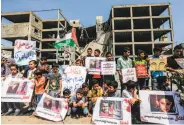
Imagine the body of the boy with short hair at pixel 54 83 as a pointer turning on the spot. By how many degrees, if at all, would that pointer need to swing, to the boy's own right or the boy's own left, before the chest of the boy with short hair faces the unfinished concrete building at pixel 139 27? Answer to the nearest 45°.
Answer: approximately 135° to the boy's own left

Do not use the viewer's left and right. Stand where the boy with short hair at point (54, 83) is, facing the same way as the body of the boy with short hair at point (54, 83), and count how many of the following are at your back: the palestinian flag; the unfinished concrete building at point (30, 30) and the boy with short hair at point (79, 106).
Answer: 2

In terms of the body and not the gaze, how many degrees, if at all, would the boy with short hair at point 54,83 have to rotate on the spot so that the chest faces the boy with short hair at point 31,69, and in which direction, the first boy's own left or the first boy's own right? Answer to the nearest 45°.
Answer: approximately 90° to the first boy's own right

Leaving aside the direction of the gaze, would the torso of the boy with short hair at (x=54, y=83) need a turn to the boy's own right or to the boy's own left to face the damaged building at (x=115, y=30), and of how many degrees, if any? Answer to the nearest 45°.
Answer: approximately 180°

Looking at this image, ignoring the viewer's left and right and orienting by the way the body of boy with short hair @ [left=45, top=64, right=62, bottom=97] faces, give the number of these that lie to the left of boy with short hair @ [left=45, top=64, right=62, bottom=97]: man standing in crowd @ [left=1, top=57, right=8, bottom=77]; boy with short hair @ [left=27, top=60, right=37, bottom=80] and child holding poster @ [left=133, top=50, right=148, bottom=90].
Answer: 1

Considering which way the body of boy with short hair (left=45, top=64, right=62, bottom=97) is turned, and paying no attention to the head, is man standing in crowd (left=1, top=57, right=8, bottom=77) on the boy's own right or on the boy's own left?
on the boy's own right

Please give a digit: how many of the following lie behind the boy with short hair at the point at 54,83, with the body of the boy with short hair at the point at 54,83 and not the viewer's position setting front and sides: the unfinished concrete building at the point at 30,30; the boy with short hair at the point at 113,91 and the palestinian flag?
2

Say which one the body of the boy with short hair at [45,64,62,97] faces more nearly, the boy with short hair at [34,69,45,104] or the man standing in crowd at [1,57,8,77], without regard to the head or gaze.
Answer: the boy with short hair

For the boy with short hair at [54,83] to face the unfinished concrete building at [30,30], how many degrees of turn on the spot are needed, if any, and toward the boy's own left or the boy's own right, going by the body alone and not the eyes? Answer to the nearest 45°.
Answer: approximately 180°

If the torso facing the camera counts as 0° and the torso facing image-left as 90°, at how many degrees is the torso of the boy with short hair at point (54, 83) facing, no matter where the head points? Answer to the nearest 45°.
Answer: approximately 0°

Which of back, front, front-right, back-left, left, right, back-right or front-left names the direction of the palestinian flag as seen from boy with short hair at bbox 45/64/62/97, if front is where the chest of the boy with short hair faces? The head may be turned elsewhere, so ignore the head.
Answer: back

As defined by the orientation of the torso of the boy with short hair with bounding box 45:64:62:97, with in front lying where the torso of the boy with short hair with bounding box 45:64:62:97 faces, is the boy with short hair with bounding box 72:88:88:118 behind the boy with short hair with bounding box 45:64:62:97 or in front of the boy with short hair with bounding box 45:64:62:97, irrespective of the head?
in front
